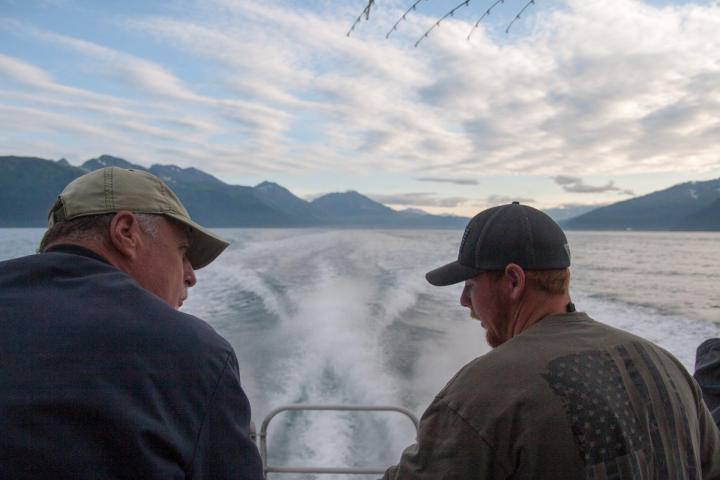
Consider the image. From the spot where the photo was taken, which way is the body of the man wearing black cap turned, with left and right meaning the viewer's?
facing away from the viewer and to the left of the viewer

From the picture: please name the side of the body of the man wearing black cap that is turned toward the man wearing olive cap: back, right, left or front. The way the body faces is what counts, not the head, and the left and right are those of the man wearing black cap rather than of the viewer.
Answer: left

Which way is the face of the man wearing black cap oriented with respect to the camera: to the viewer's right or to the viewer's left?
to the viewer's left
